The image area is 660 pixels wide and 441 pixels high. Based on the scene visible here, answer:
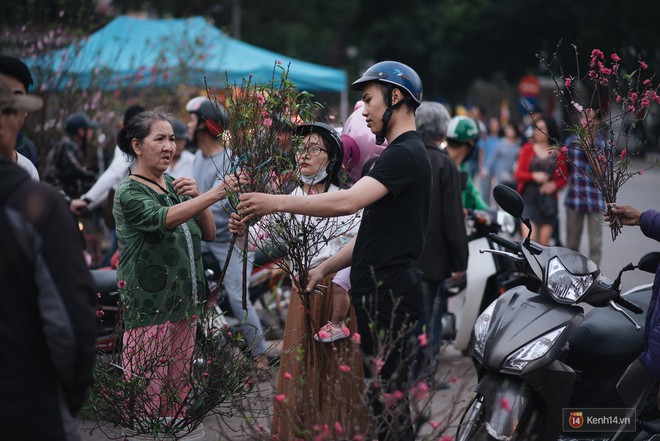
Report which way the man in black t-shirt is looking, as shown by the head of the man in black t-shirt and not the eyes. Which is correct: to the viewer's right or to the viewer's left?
to the viewer's left

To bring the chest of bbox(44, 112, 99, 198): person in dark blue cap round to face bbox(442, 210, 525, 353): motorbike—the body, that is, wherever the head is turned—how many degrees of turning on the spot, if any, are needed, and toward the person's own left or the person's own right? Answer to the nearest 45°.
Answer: approximately 45° to the person's own right

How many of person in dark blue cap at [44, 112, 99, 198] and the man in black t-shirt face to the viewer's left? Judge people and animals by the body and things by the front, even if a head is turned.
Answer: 1

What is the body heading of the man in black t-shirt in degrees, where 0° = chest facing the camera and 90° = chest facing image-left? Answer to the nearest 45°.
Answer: approximately 90°

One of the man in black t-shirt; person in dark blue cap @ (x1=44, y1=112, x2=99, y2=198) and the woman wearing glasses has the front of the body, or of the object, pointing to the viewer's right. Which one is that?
the person in dark blue cap

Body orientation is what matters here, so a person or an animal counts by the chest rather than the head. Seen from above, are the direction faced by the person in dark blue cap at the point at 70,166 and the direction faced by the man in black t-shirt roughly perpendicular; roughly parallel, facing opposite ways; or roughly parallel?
roughly parallel, facing opposite ways

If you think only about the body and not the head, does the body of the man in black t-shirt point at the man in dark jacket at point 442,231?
no

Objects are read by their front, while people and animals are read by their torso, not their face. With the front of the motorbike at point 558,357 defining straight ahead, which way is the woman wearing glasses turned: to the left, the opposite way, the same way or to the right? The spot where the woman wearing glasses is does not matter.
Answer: the same way

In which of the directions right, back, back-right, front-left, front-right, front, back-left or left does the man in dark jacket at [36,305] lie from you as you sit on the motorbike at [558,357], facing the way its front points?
front

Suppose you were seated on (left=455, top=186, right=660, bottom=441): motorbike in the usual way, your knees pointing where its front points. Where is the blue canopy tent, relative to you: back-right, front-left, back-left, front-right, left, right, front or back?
right

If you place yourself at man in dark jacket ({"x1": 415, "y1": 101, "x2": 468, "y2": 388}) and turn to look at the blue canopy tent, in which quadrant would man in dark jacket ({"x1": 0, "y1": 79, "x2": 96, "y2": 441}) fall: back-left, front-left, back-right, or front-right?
back-left

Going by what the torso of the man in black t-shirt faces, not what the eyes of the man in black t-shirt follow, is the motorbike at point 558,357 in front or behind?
behind

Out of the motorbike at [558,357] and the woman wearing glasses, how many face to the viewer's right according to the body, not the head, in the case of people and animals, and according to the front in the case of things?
0

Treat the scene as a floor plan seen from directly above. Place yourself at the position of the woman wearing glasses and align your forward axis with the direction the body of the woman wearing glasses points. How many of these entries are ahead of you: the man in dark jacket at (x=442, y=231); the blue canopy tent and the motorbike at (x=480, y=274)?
0

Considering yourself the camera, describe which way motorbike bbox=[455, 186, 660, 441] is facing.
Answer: facing the viewer and to the left of the viewer
